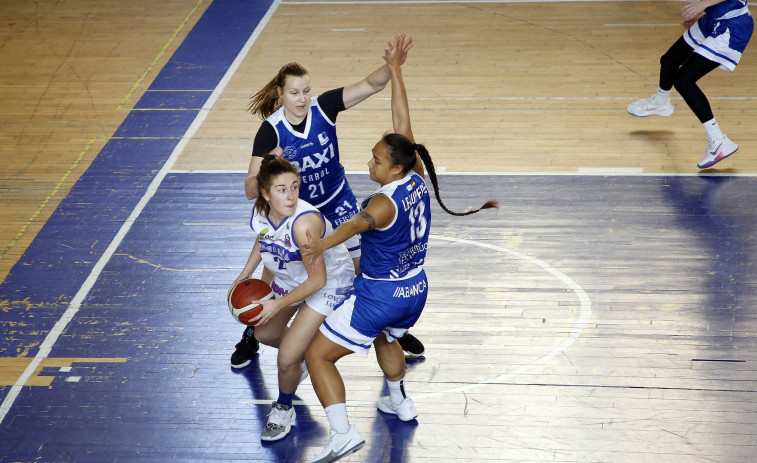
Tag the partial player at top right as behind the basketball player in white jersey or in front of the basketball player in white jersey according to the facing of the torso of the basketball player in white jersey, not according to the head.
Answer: behind

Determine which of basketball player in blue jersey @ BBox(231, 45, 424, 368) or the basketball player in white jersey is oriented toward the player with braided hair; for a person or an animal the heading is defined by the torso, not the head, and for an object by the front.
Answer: the basketball player in blue jersey

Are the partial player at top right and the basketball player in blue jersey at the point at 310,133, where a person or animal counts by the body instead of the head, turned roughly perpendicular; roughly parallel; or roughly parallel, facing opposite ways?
roughly perpendicular

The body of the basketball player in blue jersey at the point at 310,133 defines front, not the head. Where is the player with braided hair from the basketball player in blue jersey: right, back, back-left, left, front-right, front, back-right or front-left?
front

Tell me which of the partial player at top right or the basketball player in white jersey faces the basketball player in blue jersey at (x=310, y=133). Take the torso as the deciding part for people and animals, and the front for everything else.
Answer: the partial player at top right

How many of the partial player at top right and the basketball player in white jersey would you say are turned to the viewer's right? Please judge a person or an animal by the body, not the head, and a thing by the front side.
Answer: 0

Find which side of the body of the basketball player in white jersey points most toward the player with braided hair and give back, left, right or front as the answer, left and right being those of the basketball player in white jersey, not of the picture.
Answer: left

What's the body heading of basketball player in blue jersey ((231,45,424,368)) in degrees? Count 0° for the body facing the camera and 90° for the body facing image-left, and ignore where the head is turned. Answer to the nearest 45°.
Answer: approximately 0°

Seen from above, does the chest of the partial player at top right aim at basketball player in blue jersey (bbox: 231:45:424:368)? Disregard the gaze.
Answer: yes

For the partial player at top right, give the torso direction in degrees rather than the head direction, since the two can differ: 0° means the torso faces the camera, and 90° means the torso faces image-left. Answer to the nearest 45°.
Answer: approximately 45°

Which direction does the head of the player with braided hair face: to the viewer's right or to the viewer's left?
to the viewer's left

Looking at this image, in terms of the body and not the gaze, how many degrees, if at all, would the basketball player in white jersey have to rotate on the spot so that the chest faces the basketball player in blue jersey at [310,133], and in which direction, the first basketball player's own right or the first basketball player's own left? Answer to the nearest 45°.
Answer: approximately 135° to the first basketball player's own right

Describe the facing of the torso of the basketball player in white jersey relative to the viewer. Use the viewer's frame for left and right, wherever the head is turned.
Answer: facing the viewer and to the left of the viewer

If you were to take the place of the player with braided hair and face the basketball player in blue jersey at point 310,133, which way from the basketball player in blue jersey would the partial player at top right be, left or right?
right

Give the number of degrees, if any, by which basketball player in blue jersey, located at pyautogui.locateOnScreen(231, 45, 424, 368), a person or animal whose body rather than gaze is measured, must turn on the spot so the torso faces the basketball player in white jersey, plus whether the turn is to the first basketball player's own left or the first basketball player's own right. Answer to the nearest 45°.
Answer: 0° — they already face them
